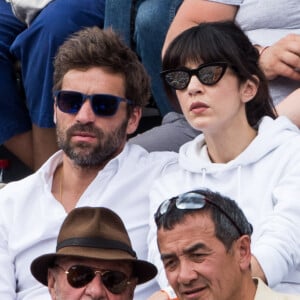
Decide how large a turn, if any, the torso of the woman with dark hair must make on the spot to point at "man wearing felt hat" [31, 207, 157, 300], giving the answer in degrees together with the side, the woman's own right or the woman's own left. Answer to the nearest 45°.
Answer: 0° — they already face them

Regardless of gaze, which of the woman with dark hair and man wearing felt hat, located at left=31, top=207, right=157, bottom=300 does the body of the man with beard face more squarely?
the man wearing felt hat

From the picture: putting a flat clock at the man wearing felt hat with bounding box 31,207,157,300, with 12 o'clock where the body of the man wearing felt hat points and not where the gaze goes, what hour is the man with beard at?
The man with beard is roughly at 6 o'clock from the man wearing felt hat.

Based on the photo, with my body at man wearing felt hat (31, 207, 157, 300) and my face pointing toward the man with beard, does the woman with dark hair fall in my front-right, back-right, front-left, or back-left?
front-right

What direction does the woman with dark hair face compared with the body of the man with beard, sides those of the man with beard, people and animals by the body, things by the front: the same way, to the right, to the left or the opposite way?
the same way

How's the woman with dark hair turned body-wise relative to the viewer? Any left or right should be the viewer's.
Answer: facing the viewer and to the left of the viewer

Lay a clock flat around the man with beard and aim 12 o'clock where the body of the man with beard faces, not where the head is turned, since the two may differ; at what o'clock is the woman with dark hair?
The woman with dark hair is roughly at 8 o'clock from the man with beard.

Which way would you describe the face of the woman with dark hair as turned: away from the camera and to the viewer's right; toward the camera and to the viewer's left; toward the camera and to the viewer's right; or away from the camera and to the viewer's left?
toward the camera and to the viewer's left

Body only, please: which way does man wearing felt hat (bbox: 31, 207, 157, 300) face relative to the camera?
toward the camera

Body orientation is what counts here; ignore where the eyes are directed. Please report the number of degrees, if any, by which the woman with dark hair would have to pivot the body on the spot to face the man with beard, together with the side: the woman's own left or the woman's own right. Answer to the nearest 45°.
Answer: approximately 45° to the woman's own right

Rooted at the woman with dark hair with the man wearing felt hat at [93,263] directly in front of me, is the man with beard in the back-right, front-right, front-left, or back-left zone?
front-right

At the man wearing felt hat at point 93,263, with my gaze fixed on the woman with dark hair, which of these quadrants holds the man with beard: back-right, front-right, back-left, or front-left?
front-left

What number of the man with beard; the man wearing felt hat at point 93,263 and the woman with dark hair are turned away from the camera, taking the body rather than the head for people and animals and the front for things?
0
